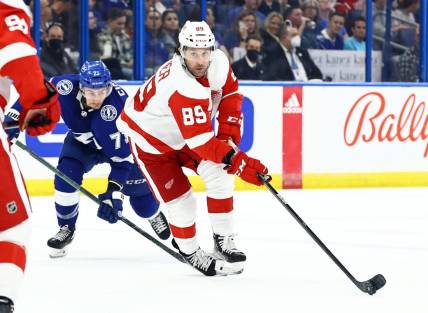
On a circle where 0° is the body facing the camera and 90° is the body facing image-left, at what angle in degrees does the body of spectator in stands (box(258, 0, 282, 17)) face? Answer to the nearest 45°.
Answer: approximately 0°

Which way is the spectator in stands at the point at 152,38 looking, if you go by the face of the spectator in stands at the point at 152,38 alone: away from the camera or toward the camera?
toward the camera

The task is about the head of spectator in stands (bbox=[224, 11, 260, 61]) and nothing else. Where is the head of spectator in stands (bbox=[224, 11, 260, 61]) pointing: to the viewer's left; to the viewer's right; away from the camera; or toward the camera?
toward the camera

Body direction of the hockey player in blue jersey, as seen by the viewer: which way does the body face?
toward the camera

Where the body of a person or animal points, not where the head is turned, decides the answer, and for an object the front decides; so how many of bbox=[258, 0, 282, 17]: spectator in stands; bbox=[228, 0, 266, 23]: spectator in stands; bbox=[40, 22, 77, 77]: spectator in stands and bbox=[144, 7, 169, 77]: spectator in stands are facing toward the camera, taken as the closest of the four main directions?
4

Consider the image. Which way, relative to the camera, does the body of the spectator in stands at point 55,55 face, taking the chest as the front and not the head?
toward the camera

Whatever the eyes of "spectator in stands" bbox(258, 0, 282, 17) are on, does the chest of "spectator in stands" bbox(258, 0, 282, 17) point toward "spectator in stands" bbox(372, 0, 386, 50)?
no

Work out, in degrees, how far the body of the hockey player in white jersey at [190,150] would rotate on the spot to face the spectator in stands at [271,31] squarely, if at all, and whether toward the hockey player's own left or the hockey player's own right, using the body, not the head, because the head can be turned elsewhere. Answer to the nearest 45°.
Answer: approximately 135° to the hockey player's own left

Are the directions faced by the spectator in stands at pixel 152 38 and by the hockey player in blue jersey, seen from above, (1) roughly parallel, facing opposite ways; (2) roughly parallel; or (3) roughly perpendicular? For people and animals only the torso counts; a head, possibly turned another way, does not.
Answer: roughly parallel

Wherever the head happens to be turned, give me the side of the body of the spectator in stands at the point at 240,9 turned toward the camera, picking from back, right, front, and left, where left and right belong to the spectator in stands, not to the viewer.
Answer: front

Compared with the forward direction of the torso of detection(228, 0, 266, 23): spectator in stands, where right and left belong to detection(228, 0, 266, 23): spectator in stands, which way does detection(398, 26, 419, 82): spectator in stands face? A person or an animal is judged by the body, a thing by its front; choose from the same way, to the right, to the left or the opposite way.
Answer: the same way

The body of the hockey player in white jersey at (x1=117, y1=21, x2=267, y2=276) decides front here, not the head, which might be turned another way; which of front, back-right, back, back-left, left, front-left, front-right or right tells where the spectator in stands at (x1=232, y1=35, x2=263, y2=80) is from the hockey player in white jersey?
back-left

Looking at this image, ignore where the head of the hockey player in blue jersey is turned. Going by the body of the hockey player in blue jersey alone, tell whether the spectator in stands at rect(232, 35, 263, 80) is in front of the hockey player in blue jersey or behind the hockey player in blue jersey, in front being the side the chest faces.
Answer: behind

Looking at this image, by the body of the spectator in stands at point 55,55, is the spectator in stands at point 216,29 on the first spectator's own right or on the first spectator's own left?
on the first spectator's own left

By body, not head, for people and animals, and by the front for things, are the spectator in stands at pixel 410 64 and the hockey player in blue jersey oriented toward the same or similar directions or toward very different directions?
same or similar directions

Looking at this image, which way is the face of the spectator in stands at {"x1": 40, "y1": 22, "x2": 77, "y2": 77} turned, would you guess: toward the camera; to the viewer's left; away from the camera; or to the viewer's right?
toward the camera

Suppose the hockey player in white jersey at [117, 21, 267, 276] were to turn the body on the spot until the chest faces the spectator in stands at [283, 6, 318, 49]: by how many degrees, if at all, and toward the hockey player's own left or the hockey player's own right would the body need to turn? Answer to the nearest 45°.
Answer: approximately 135° to the hockey player's own left
